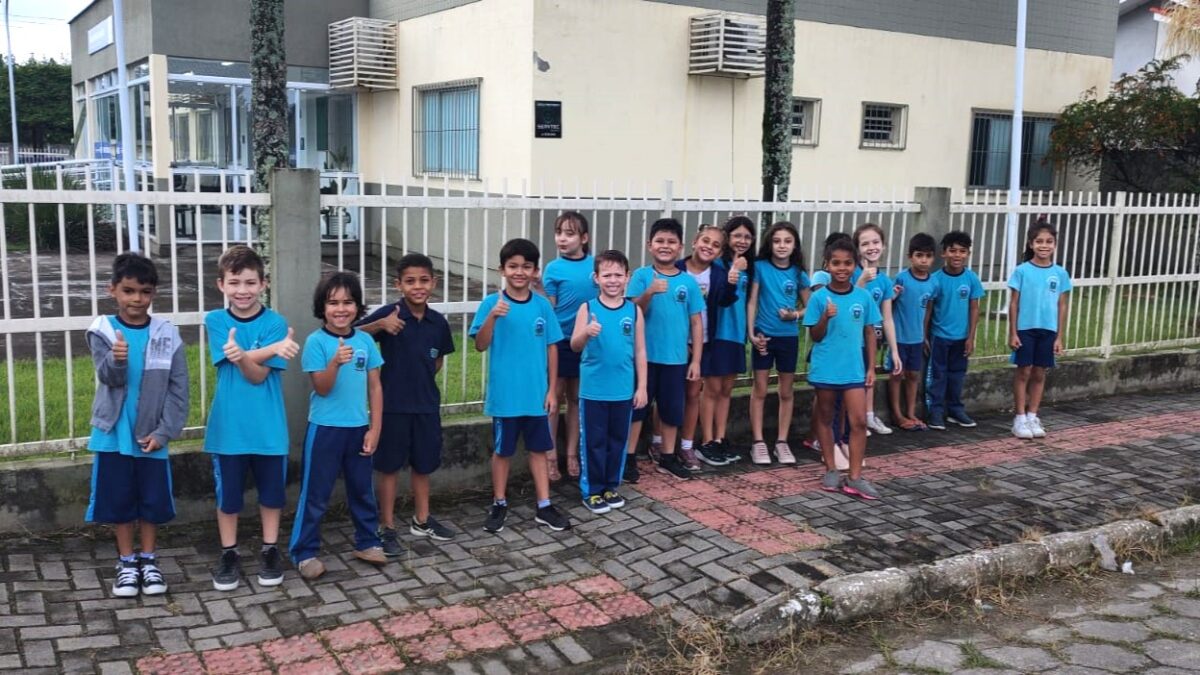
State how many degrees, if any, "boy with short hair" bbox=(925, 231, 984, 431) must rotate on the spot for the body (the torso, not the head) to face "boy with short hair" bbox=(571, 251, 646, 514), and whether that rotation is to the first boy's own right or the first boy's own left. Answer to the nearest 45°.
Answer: approximately 45° to the first boy's own right

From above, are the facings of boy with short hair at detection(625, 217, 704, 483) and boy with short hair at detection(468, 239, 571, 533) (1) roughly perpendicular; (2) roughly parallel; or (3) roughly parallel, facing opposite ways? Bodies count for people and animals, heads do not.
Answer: roughly parallel

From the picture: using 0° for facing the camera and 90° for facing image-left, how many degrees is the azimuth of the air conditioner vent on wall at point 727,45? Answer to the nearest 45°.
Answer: approximately 315°

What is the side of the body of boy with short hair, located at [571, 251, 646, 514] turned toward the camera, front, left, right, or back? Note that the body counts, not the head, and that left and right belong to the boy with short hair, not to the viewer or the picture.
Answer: front

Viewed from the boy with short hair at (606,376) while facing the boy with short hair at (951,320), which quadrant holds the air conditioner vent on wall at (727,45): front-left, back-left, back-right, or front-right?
front-left

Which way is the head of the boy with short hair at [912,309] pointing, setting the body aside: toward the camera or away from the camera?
toward the camera

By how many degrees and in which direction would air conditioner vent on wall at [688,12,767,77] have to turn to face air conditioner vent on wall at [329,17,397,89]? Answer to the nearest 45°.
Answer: approximately 135° to its right

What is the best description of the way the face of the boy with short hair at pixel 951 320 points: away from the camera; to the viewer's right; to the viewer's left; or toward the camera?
toward the camera

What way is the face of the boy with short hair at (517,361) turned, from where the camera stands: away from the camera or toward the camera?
toward the camera

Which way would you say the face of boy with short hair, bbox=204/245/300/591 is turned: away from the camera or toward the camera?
toward the camera

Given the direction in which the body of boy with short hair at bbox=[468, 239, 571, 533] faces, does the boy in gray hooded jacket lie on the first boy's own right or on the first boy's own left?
on the first boy's own right

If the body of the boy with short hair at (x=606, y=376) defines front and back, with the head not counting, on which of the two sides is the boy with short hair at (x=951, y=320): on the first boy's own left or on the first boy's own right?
on the first boy's own left

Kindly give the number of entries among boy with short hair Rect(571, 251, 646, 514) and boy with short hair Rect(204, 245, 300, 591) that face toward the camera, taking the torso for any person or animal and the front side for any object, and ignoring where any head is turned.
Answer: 2

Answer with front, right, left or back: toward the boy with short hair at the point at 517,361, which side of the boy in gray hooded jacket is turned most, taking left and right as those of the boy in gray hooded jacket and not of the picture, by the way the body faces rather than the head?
left

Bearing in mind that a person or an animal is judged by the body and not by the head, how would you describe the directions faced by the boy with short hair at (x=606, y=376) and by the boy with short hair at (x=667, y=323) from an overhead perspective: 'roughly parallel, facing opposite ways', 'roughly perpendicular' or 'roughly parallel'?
roughly parallel

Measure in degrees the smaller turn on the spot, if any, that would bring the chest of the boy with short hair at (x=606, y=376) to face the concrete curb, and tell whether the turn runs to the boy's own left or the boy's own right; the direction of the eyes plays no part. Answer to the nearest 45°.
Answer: approximately 45° to the boy's own left

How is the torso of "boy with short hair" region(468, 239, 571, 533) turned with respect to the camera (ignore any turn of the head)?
toward the camera
